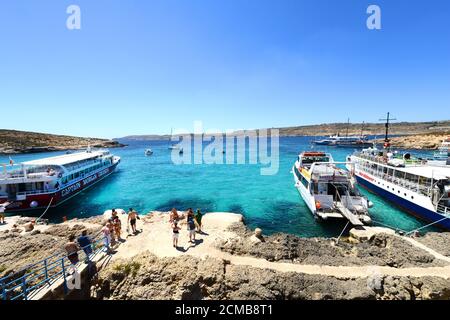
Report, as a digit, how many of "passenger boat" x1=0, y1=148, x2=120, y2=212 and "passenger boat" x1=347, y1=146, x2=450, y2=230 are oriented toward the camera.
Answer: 0

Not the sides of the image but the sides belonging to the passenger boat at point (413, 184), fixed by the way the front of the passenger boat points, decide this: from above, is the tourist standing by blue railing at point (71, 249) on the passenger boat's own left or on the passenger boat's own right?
on the passenger boat's own left

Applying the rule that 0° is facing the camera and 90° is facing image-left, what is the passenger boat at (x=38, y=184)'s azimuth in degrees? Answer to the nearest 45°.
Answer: approximately 225°

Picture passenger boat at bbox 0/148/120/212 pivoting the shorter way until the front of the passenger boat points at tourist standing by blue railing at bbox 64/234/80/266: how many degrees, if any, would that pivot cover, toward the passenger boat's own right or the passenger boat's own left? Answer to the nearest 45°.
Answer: approximately 135° to the passenger boat's own right

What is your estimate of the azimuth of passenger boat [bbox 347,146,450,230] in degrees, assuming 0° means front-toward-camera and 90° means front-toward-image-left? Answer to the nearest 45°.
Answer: approximately 135°

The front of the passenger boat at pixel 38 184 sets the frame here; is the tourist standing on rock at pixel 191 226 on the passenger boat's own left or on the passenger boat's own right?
on the passenger boat's own right

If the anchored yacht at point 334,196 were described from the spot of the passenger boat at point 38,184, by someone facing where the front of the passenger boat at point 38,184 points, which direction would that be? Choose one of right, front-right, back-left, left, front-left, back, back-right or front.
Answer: right

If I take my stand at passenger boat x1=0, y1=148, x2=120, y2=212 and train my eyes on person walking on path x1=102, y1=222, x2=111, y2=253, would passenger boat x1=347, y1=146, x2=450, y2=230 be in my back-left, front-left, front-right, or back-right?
front-left

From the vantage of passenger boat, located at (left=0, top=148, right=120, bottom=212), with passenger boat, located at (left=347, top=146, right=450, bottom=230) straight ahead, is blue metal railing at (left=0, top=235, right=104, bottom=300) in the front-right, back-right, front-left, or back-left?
front-right

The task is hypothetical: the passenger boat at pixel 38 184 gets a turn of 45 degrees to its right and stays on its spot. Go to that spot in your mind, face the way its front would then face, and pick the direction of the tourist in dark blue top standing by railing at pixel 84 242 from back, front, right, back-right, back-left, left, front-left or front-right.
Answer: right

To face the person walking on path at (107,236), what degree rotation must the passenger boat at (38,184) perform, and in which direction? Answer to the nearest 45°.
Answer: approximately 135° to its right

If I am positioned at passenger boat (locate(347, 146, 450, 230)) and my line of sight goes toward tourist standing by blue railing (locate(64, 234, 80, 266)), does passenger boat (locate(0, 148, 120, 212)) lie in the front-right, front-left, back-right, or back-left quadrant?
front-right

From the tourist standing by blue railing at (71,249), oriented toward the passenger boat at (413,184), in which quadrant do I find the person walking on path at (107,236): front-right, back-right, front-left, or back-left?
front-left

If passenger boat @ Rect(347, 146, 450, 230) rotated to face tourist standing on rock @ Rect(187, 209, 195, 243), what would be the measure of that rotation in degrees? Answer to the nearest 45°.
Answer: approximately 90° to its left

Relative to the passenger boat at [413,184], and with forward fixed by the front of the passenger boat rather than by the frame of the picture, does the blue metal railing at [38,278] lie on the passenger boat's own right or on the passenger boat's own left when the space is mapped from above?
on the passenger boat's own left

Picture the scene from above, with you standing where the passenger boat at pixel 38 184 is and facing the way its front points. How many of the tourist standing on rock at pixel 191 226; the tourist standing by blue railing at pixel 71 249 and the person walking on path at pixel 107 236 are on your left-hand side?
0

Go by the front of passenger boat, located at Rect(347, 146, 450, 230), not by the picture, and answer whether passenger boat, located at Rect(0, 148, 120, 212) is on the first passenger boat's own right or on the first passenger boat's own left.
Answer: on the first passenger boat's own left
